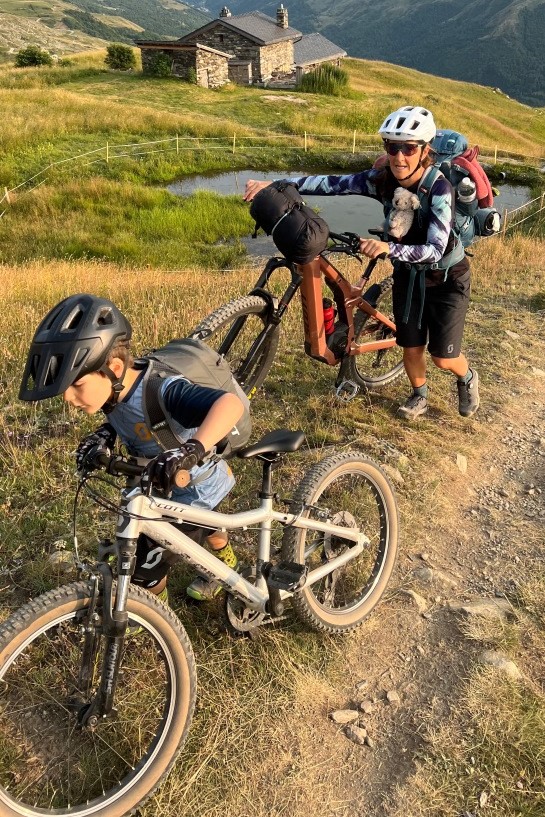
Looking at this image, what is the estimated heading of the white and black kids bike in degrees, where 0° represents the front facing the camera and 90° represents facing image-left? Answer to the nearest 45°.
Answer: approximately 45°

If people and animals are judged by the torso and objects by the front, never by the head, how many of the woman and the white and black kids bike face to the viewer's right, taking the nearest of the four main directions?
0

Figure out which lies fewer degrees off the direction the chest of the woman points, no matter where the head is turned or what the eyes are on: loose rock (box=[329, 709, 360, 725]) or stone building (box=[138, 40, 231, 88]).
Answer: the loose rock

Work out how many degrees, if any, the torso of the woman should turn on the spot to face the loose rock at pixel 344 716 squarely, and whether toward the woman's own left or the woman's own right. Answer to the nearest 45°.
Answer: approximately 45° to the woman's own left

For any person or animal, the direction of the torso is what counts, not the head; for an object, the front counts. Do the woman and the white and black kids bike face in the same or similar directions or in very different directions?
same or similar directions

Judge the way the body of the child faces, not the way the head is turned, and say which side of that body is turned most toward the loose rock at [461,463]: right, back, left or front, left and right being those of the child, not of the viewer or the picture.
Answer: back

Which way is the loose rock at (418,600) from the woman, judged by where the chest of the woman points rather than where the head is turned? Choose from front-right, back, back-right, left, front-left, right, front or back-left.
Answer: front-left

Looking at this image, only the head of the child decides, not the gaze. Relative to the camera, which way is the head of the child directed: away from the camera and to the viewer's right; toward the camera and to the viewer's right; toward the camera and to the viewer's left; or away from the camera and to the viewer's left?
toward the camera and to the viewer's left

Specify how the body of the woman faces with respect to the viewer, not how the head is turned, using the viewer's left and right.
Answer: facing the viewer and to the left of the viewer

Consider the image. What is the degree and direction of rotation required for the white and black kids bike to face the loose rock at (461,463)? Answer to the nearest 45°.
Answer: approximately 180°
